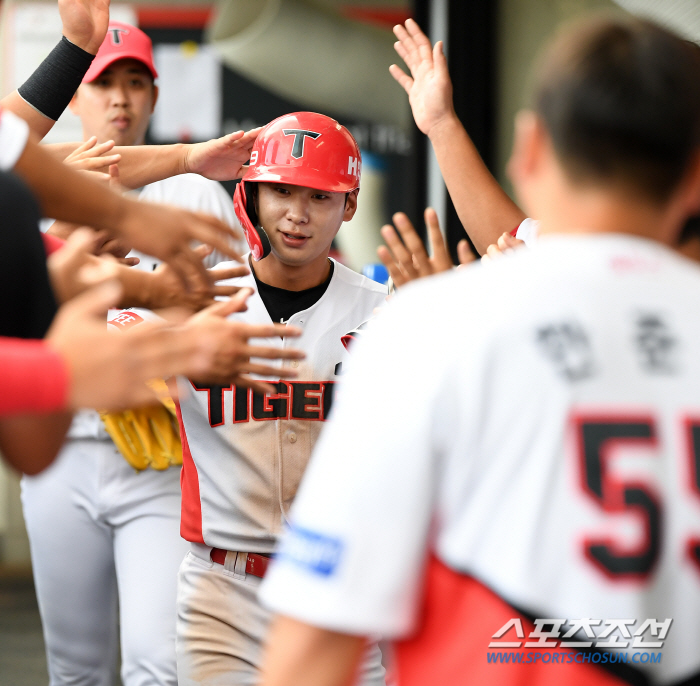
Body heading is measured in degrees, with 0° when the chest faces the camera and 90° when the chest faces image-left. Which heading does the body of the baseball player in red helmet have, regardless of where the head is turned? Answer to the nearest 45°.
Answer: approximately 0°
